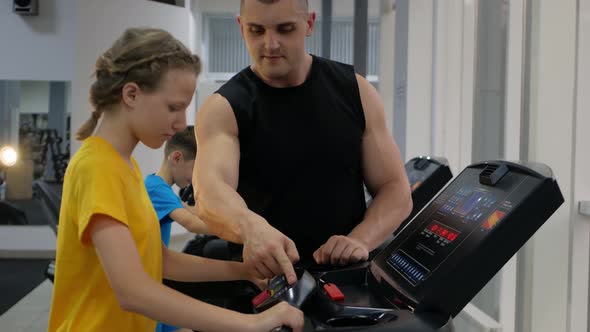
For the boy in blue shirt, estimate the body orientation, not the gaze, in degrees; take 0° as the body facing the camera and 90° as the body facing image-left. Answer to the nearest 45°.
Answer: approximately 270°

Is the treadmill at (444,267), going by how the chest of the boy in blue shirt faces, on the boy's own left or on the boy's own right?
on the boy's own right

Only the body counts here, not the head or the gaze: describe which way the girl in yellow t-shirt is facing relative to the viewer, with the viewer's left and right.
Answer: facing to the right of the viewer

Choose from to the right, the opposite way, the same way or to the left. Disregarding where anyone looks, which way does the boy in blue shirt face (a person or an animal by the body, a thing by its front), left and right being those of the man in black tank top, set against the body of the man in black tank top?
to the left

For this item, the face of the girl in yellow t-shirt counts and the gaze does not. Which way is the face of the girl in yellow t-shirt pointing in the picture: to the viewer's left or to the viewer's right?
to the viewer's right

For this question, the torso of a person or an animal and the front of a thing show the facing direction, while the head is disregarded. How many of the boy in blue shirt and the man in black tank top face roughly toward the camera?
1

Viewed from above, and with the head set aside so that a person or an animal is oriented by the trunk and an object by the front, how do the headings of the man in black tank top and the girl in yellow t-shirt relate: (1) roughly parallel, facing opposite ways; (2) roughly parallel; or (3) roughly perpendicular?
roughly perpendicular

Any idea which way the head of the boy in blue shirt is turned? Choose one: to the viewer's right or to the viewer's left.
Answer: to the viewer's right

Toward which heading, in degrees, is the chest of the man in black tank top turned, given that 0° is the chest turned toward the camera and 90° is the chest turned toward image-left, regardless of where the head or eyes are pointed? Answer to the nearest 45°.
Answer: approximately 0°

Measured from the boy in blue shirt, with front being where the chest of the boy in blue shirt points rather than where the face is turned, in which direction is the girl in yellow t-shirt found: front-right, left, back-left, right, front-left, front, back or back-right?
right
